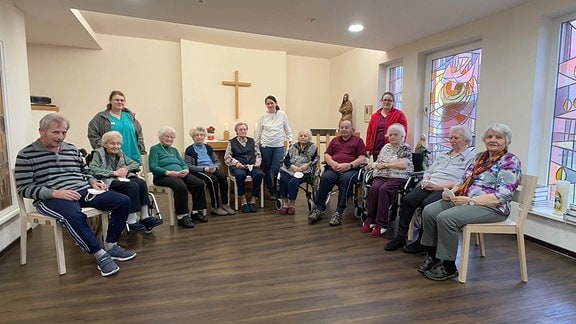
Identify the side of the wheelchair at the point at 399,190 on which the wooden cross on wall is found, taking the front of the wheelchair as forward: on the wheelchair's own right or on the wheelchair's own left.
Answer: on the wheelchair's own right

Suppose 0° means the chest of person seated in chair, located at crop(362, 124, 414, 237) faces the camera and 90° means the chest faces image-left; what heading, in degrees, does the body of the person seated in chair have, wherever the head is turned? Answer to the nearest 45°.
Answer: approximately 45°

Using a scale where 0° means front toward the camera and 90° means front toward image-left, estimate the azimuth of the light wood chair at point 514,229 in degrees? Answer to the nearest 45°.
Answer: approximately 90°

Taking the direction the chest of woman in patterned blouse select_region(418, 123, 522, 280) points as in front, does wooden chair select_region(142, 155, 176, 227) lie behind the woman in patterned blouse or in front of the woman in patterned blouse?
in front

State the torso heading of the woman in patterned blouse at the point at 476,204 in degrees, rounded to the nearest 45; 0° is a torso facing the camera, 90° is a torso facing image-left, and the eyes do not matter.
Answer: approximately 45°

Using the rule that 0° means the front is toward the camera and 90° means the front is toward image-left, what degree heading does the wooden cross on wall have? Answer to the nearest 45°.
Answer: approximately 0°

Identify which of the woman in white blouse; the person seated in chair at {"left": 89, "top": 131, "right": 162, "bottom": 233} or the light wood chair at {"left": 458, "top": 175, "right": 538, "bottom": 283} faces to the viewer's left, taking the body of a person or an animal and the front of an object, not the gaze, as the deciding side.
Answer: the light wood chair

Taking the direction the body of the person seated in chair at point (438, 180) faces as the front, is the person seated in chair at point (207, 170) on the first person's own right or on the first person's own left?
on the first person's own right

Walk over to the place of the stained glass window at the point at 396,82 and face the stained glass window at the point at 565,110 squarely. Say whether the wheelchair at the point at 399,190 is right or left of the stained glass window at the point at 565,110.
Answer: right

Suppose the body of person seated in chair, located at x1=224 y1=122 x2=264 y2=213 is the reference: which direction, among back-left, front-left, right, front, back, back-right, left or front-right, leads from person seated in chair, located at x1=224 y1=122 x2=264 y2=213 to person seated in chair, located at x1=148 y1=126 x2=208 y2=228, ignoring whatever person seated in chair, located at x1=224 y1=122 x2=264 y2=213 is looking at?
front-right

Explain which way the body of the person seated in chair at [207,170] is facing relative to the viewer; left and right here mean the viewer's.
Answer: facing the viewer and to the right of the viewer

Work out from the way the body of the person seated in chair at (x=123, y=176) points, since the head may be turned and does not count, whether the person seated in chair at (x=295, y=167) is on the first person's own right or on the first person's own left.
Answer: on the first person's own left
